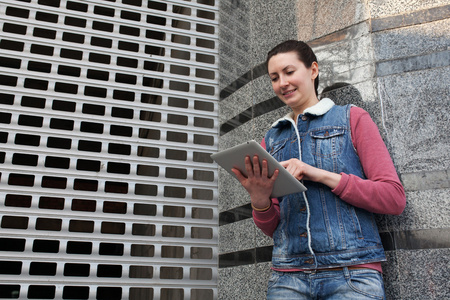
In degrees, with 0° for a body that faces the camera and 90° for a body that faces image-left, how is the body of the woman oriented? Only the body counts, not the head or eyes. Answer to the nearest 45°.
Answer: approximately 45°

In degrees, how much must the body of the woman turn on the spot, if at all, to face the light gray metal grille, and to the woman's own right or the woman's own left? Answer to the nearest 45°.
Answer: approximately 90° to the woman's own right
